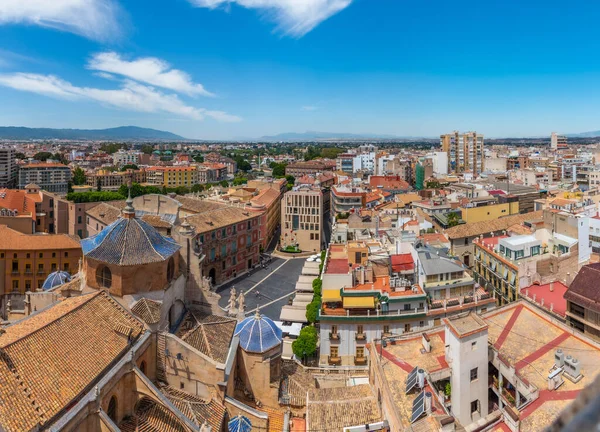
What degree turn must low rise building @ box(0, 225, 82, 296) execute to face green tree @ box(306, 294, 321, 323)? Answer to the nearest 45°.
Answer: approximately 45° to its left

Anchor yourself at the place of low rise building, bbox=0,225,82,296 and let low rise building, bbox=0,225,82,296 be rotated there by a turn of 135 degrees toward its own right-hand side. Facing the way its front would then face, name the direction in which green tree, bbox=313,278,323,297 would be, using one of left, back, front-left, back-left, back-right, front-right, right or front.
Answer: back

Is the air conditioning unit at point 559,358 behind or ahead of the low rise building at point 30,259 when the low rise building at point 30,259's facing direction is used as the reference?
ahead

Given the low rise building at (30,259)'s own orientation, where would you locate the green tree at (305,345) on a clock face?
The green tree is roughly at 11 o'clock from the low rise building.

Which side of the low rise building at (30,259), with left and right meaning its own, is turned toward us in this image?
front

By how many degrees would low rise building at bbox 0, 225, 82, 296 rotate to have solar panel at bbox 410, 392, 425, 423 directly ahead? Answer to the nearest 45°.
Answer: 0° — it already faces it

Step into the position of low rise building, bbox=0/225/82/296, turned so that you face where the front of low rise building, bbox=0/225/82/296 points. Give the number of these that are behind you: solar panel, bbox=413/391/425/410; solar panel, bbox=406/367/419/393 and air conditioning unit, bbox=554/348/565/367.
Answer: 0
